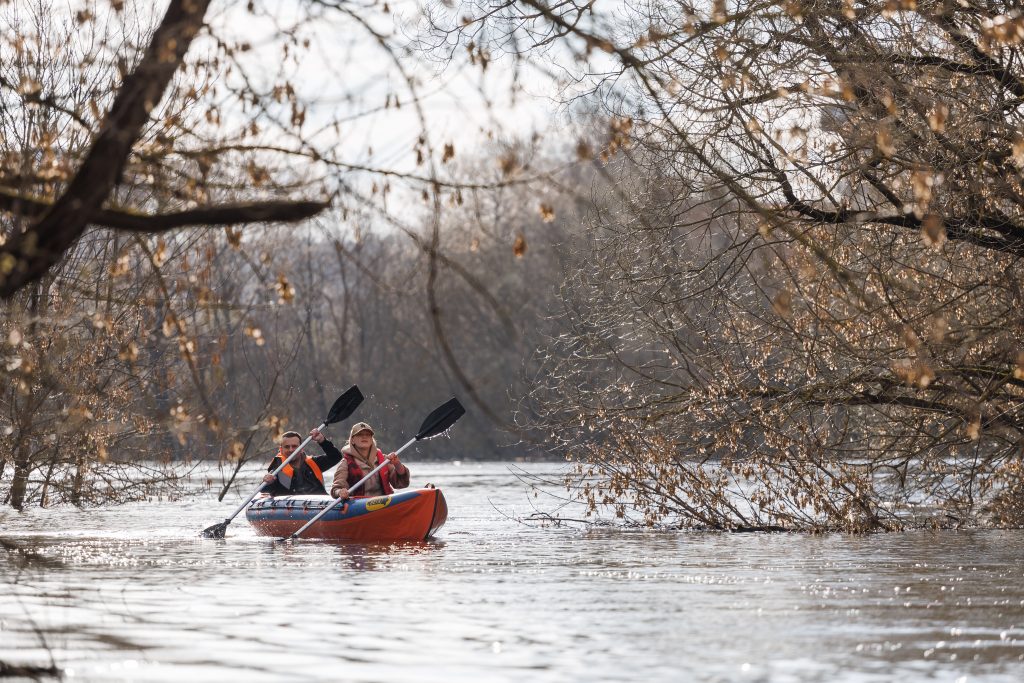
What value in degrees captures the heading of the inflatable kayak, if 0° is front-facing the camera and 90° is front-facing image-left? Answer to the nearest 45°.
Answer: approximately 315°
